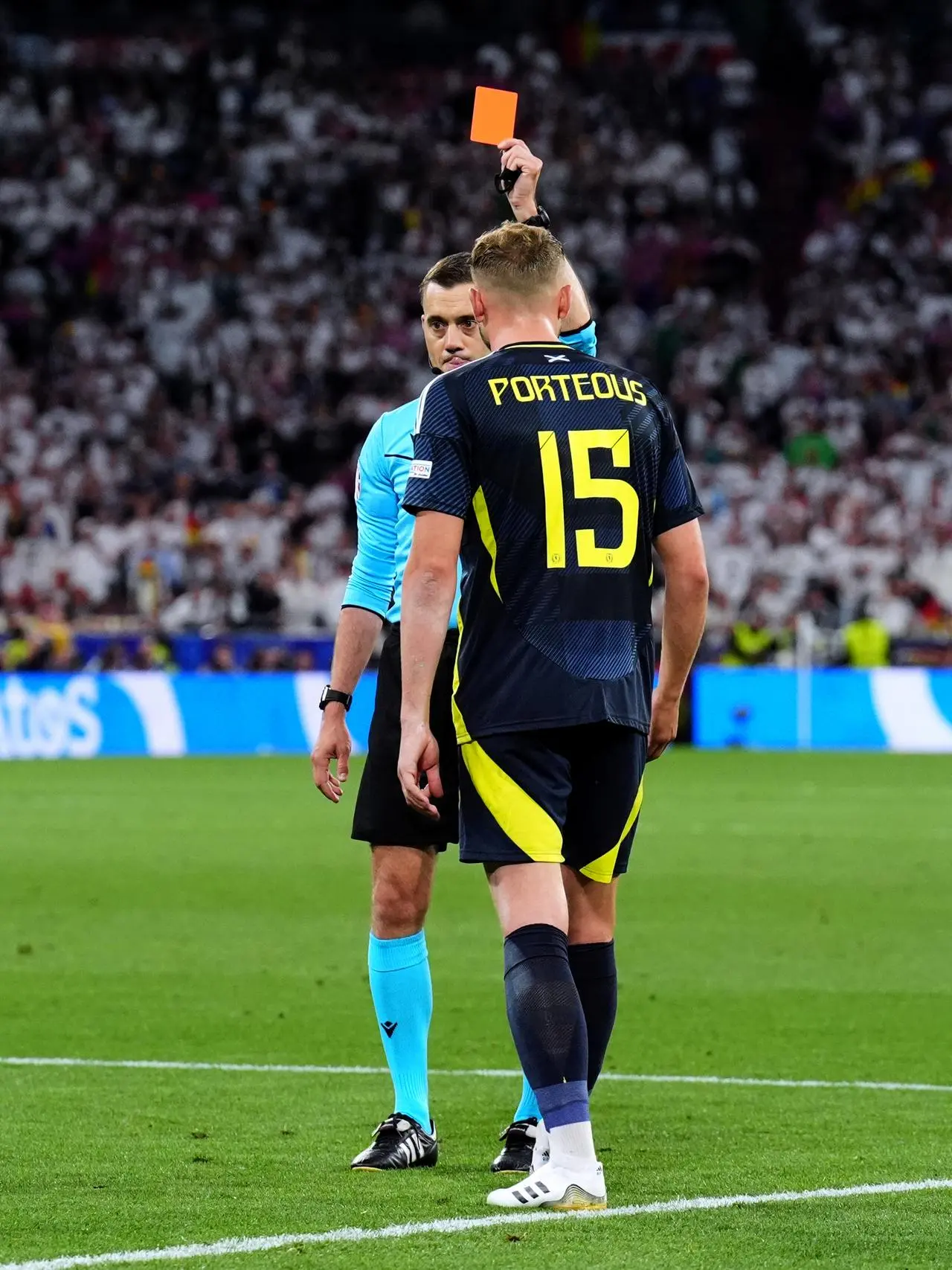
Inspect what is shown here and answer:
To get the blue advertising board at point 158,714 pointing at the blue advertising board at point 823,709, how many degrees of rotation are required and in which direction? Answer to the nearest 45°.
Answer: approximately 90° to its left

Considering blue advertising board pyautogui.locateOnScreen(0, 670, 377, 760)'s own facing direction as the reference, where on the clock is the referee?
The referee is roughly at 12 o'clock from the blue advertising board.

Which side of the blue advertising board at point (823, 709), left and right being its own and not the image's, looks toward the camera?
front

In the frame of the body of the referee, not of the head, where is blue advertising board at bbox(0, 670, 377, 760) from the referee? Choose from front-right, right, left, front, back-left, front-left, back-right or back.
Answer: back

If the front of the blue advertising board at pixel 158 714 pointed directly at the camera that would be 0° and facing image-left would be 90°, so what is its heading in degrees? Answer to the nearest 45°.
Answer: approximately 0°

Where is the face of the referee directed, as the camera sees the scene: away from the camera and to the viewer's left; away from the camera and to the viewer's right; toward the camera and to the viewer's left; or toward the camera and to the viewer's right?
toward the camera and to the viewer's right

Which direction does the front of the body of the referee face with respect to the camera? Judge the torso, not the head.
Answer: toward the camera

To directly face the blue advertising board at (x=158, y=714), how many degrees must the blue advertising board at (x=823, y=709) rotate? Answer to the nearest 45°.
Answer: approximately 90° to its right

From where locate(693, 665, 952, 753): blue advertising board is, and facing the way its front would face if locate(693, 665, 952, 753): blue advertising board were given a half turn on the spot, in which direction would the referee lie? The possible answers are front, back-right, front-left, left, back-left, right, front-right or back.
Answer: back
